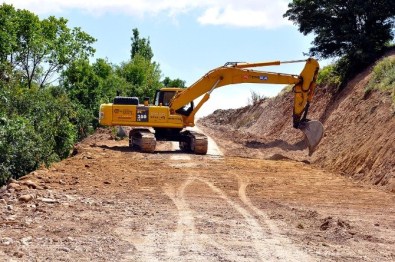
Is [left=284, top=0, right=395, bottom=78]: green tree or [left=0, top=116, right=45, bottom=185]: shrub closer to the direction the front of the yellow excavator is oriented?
the green tree

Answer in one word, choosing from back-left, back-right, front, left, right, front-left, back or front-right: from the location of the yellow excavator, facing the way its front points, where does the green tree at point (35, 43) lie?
back-left

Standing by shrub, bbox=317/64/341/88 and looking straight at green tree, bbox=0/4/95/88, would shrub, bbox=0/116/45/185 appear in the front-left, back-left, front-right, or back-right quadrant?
front-left

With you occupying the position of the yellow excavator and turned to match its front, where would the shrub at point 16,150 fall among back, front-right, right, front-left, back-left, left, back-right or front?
back-right

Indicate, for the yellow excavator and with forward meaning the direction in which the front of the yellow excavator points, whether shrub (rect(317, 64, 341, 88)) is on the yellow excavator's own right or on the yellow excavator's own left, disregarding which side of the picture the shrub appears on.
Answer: on the yellow excavator's own left

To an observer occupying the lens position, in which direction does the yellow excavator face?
facing to the right of the viewer

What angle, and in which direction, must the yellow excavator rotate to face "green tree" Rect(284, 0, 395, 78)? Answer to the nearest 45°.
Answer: approximately 45° to its left

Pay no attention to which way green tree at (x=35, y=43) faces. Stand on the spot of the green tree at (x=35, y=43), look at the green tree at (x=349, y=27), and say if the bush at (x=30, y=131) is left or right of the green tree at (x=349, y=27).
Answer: right
